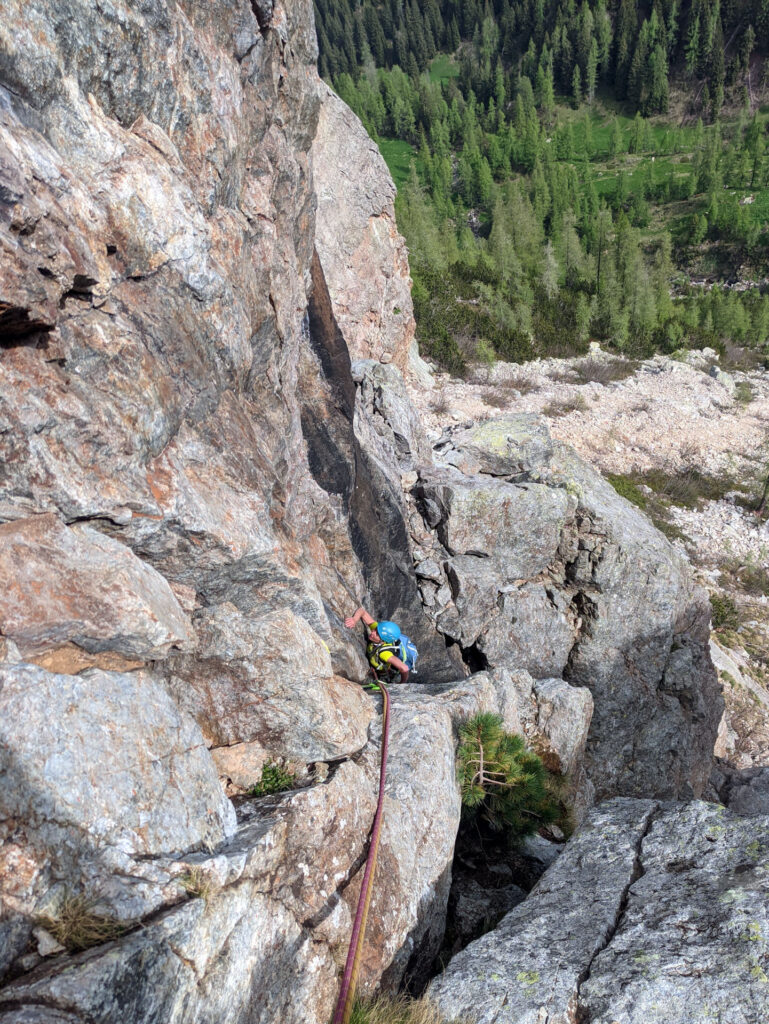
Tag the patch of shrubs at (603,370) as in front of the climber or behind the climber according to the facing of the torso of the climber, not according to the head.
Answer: behind

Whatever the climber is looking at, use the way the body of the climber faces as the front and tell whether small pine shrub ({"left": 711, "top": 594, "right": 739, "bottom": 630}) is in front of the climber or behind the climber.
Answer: behind

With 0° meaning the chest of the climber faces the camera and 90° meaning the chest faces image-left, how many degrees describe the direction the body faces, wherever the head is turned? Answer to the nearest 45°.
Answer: approximately 45°

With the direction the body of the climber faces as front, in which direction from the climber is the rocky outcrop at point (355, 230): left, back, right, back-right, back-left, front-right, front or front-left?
back-right

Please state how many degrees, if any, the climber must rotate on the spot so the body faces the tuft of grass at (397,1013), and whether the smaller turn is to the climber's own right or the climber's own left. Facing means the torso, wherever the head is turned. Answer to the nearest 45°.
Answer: approximately 45° to the climber's own left

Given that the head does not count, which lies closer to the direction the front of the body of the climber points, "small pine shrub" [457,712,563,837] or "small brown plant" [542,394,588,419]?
the small pine shrub
